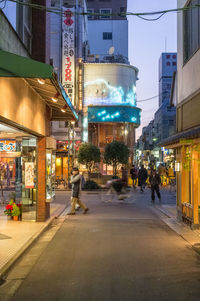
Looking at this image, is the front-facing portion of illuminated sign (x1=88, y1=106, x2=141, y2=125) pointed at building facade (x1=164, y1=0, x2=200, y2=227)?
yes

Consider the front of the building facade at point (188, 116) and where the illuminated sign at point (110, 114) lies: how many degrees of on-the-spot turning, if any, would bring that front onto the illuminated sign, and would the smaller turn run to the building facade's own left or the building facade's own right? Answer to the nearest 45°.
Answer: approximately 90° to the building facade's own right

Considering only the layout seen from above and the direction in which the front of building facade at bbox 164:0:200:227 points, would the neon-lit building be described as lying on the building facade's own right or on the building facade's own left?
on the building facade's own right

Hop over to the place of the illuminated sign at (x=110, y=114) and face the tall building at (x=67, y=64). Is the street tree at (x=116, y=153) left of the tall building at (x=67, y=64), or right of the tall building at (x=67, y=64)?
left

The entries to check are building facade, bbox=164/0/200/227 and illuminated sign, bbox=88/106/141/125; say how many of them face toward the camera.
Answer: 1

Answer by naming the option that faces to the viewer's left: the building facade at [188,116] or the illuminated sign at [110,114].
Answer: the building facade

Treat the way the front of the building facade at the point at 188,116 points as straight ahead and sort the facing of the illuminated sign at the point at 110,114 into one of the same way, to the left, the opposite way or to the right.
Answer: to the left

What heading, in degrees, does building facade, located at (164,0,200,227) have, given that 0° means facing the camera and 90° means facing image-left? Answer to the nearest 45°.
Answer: approximately 90°
